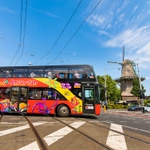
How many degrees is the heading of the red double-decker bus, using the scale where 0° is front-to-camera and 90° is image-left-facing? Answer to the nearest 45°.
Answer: approximately 270°
